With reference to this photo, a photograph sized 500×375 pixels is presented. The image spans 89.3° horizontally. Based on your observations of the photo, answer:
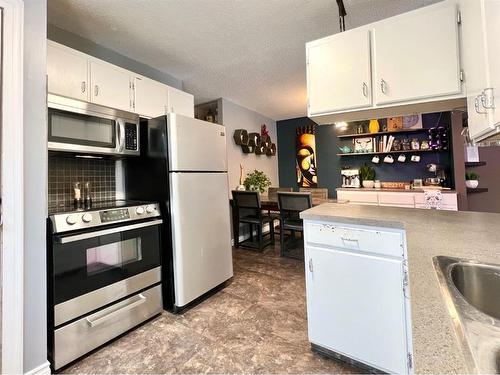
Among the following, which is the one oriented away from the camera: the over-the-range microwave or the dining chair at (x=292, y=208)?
the dining chair

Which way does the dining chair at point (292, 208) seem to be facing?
away from the camera

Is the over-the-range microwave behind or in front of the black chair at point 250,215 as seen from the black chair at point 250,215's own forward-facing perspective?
behind

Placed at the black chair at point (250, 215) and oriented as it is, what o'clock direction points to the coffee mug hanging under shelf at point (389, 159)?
The coffee mug hanging under shelf is roughly at 1 o'clock from the black chair.

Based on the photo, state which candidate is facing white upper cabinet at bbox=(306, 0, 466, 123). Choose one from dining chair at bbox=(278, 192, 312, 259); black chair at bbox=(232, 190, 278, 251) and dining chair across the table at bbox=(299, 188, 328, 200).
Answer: dining chair across the table at bbox=(299, 188, 328, 200)

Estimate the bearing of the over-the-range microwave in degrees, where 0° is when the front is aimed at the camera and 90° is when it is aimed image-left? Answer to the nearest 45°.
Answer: approximately 315°

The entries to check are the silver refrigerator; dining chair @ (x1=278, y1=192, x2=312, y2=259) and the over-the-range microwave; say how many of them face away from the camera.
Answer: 1

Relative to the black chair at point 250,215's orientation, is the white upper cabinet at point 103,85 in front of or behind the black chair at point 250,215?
behind

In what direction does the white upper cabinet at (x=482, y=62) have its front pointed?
to the viewer's left

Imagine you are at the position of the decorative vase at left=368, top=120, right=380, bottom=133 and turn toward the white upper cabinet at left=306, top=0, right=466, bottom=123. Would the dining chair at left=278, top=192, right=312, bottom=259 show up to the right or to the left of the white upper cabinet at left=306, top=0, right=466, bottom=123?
right

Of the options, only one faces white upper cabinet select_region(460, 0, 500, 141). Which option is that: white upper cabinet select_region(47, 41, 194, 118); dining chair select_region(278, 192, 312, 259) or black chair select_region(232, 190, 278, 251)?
white upper cabinet select_region(47, 41, 194, 118)

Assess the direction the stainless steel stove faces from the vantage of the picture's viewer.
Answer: facing the viewer and to the right of the viewer

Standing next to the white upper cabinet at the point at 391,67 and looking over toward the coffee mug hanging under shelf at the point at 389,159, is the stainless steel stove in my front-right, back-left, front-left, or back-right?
back-left

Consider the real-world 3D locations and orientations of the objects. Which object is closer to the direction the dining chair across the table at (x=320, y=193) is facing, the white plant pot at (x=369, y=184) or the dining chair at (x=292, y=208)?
the dining chair

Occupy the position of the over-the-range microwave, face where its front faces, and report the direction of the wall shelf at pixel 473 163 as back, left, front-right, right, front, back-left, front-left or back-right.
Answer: front-left

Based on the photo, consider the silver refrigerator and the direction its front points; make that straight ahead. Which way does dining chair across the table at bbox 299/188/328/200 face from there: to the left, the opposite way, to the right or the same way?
to the right
